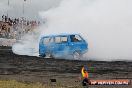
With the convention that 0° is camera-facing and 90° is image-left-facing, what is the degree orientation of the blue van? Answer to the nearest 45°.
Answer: approximately 270°
